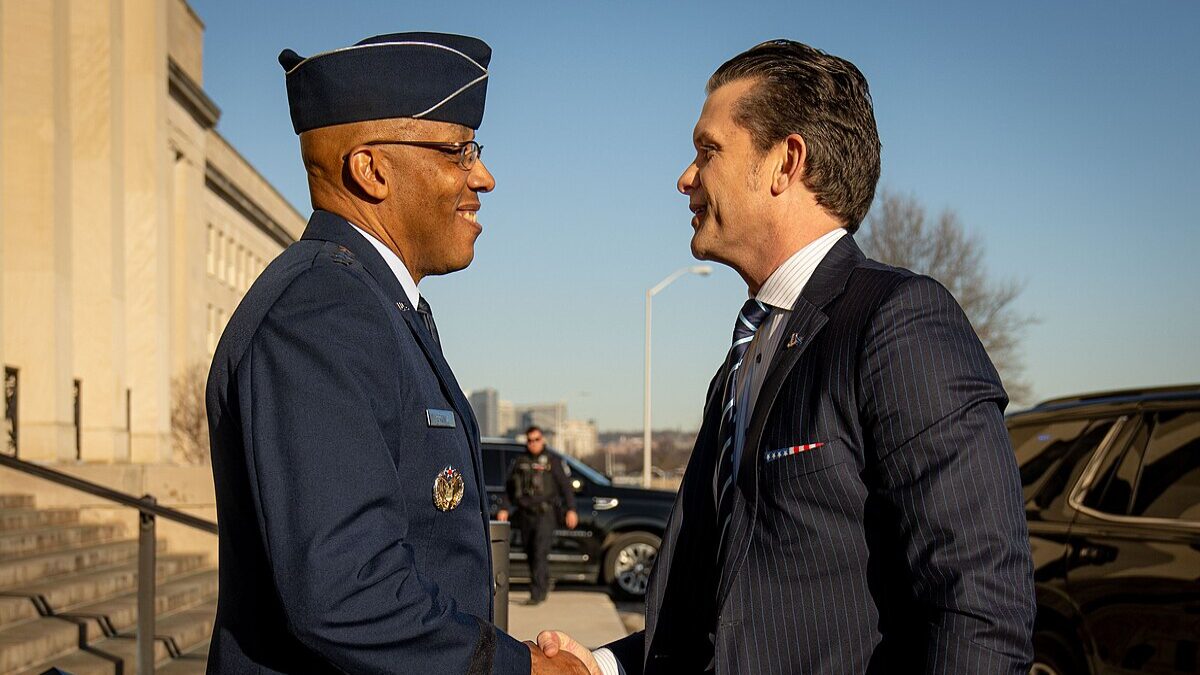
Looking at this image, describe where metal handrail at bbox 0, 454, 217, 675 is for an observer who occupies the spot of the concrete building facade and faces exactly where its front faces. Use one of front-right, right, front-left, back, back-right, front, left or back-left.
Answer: front-right

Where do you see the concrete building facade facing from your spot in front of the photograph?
facing the viewer and to the right of the viewer

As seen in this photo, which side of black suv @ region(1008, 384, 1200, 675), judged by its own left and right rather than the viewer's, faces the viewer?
right

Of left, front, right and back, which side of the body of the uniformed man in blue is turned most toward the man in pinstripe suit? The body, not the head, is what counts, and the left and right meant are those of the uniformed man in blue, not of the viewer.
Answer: front

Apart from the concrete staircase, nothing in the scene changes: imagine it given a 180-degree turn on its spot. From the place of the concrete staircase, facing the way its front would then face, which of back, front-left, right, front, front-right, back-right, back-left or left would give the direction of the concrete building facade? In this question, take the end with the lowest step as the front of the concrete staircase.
front-right

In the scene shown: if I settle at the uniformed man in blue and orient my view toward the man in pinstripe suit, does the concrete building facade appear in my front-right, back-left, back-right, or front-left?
back-left

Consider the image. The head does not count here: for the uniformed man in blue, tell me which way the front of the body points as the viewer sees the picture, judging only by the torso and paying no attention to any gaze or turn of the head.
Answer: to the viewer's right

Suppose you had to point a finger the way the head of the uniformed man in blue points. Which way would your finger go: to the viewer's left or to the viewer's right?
to the viewer's right

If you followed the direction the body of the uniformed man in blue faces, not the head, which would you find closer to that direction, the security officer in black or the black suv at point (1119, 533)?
the black suv

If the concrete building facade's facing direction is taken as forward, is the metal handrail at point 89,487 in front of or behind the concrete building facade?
in front

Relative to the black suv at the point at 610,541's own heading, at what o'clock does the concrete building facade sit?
The concrete building facade is roughly at 7 o'clock from the black suv.

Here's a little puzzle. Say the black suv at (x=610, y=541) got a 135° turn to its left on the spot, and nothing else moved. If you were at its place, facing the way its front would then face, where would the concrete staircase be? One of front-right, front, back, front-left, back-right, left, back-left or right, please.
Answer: left

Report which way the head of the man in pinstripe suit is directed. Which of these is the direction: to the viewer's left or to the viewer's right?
to the viewer's left

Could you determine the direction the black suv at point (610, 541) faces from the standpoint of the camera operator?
facing to the right of the viewer

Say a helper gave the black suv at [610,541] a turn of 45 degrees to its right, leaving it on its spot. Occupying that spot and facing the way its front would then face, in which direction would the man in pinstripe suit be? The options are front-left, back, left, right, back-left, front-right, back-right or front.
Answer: front-right

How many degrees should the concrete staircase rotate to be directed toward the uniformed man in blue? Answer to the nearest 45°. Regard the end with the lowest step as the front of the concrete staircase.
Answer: approximately 45° to its right
